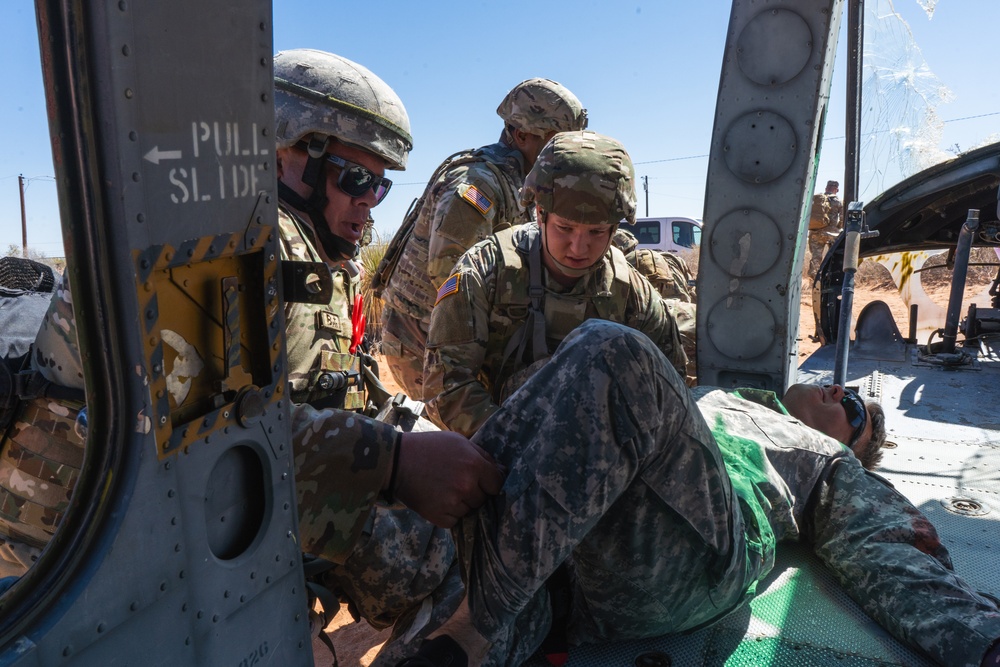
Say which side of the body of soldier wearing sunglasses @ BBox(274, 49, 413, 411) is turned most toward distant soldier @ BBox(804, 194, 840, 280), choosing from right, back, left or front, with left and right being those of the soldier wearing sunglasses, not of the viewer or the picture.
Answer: left

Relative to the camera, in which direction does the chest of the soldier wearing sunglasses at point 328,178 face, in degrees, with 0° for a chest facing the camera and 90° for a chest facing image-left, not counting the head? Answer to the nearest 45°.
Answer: approximately 315°

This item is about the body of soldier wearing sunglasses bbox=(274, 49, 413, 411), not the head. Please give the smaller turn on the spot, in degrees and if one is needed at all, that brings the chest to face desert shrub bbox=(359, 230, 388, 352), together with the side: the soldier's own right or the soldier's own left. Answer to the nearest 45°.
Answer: approximately 135° to the soldier's own left

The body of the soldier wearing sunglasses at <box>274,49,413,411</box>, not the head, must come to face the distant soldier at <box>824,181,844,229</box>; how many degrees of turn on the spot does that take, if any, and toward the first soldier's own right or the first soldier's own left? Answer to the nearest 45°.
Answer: approximately 90° to the first soldier's own left

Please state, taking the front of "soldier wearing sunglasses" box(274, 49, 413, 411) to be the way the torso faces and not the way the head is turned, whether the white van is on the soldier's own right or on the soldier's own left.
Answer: on the soldier's own left
